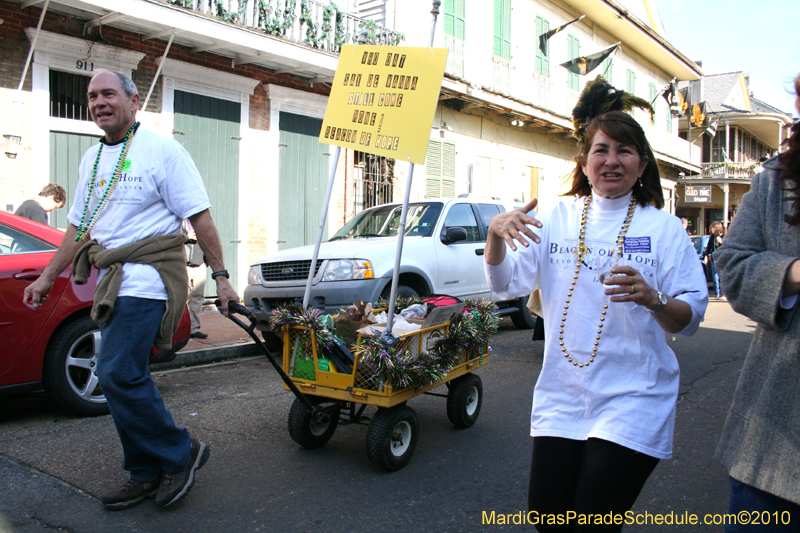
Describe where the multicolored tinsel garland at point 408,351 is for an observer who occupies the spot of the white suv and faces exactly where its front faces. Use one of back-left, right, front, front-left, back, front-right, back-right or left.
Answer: front-left

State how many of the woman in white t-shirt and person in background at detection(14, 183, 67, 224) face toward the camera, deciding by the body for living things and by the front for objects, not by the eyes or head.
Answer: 1

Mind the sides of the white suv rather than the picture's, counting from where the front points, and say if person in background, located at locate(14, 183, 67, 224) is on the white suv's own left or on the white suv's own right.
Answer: on the white suv's own right

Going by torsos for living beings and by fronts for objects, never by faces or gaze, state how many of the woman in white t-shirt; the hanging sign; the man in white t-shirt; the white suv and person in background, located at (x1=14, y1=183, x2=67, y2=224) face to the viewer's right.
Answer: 1

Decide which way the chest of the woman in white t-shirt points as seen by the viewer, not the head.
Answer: toward the camera

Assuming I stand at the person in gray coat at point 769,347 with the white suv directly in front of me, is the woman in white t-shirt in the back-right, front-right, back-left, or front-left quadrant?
front-left

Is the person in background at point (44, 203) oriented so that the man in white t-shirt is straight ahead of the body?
no

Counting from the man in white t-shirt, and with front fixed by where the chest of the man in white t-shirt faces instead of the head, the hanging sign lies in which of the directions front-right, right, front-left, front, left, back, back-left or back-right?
back

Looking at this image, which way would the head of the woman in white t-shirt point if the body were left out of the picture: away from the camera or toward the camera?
toward the camera

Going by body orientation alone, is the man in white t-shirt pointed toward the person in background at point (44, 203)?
no

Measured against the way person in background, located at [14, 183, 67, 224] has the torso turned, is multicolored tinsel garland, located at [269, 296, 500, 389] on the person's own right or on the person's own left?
on the person's own right

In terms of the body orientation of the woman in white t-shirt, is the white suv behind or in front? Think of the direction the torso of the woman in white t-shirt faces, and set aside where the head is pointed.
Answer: behind

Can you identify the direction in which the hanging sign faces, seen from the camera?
facing the viewer

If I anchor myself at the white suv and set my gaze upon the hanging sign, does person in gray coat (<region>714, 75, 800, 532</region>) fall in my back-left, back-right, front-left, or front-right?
back-right

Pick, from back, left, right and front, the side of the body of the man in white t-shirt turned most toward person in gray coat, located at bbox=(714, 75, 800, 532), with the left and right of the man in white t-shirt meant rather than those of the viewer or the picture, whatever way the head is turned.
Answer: left

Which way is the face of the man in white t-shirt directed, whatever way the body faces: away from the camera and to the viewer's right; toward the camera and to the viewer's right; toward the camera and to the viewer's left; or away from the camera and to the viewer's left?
toward the camera and to the viewer's left

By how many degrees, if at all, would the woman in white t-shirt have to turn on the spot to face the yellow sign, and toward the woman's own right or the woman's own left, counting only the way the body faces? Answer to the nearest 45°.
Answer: approximately 135° to the woman's own right

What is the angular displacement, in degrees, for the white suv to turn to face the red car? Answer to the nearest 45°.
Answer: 0° — it already faces it
